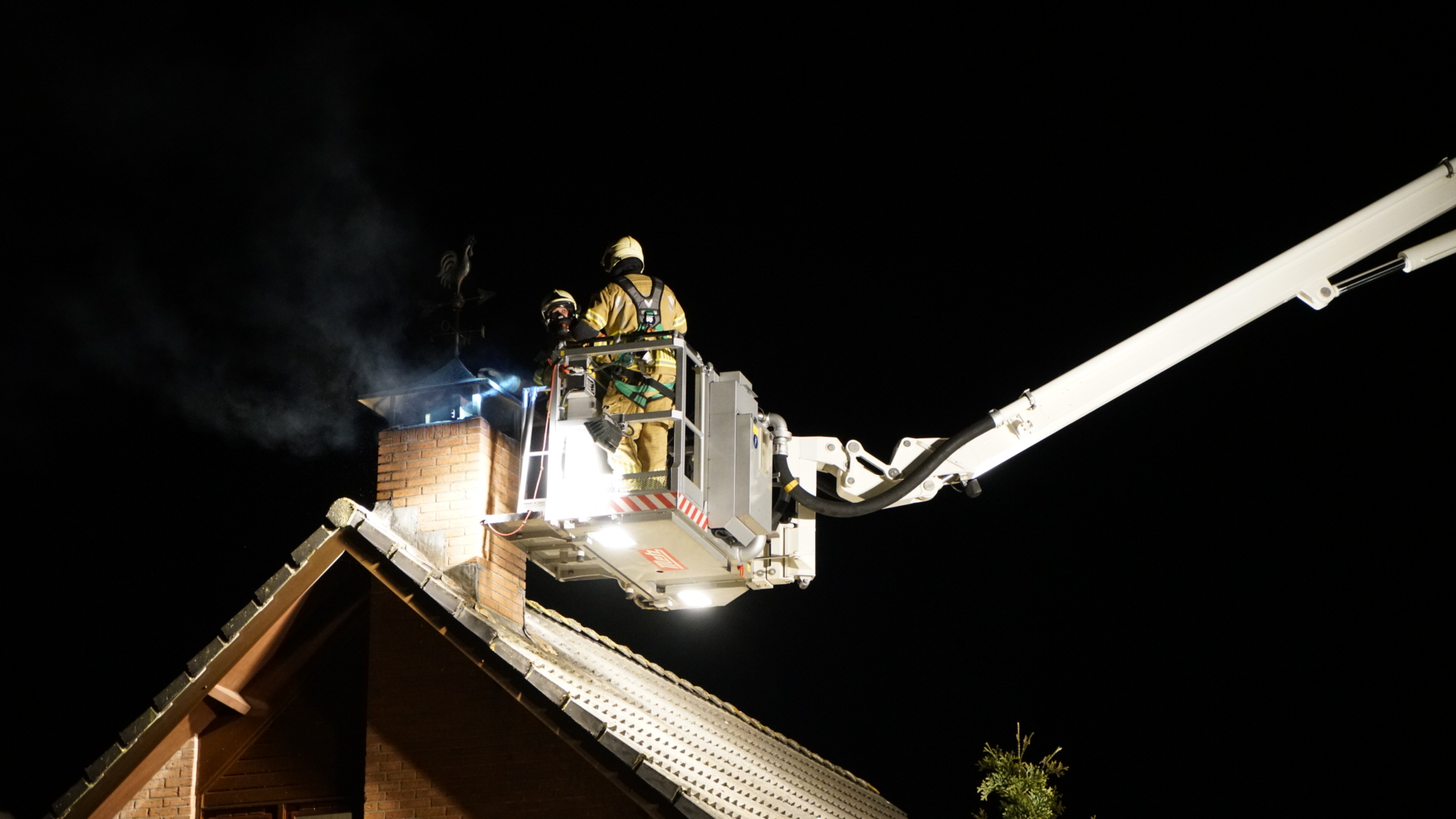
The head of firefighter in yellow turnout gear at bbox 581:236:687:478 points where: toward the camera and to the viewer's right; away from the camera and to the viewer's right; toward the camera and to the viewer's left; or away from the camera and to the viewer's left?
away from the camera and to the viewer's left

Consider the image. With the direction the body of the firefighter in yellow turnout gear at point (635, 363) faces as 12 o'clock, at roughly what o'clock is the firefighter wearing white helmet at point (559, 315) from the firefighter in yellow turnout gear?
The firefighter wearing white helmet is roughly at 10 o'clock from the firefighter in yellow turnout gear.

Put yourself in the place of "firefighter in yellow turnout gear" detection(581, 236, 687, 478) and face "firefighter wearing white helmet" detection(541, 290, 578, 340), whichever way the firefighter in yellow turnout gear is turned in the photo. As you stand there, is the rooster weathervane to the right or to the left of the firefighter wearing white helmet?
right

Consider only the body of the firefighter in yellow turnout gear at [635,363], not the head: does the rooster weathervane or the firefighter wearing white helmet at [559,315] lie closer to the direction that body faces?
the rooster weathervane

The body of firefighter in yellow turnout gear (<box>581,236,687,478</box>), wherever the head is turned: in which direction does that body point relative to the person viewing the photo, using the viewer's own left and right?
facing away from the viewer and to the left of the viewer
